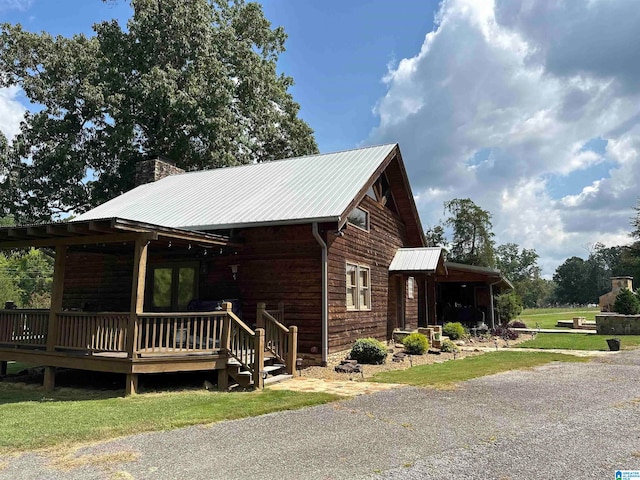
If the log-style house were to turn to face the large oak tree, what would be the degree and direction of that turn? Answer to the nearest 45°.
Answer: approximately 180°

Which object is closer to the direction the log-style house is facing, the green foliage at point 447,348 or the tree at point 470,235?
the green foliage

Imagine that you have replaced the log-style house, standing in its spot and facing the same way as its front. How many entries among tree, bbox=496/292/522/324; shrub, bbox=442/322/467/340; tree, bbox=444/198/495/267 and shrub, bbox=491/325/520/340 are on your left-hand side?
4

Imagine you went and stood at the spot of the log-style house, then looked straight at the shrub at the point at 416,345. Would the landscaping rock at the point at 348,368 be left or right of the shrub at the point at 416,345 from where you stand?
right

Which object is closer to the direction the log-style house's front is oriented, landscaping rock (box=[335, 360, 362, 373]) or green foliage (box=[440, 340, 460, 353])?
the landscaping rock

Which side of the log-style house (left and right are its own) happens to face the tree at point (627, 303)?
left

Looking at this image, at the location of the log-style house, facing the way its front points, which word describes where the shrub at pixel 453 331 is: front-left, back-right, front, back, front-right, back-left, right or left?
left

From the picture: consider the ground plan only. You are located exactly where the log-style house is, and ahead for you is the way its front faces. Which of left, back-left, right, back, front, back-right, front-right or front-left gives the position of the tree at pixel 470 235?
left

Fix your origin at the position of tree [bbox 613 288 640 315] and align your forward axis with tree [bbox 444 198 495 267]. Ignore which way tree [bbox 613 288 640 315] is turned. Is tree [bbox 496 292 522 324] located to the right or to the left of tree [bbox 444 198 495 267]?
left

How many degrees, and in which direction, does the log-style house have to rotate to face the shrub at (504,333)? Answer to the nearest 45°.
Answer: approximately 90° to its left

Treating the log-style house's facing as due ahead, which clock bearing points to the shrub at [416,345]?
The shrub is roughly at 10 o'clock from the log-style house.
